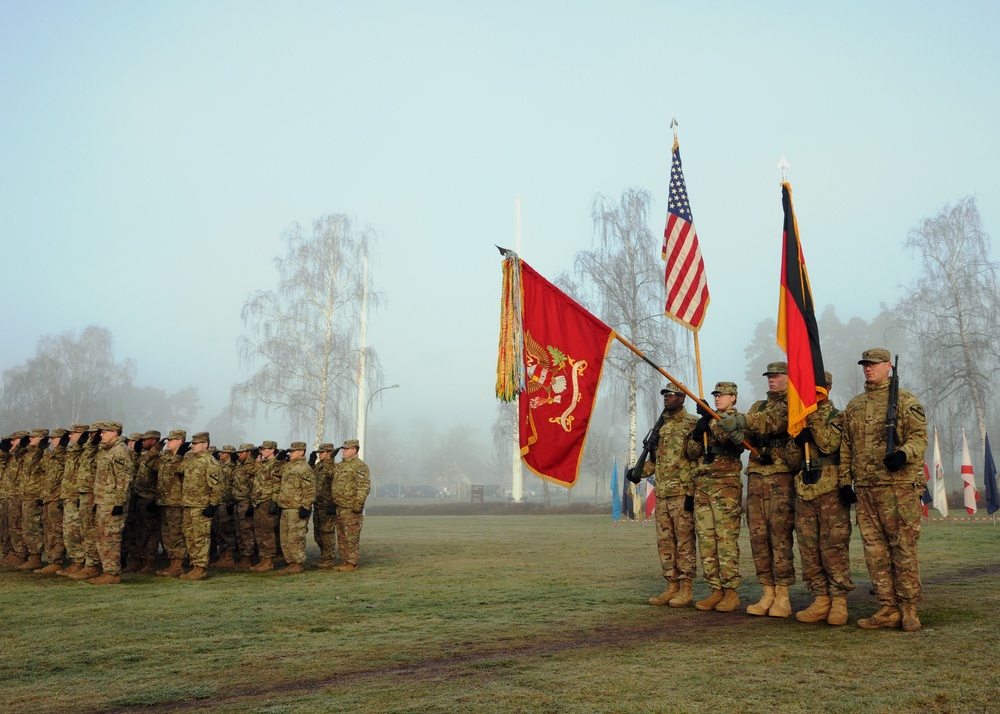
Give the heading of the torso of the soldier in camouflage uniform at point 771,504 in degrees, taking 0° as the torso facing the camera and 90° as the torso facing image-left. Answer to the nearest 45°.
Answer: approximately 45°

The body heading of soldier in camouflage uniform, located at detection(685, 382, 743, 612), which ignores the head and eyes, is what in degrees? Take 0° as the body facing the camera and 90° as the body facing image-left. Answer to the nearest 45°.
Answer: approximately 45°

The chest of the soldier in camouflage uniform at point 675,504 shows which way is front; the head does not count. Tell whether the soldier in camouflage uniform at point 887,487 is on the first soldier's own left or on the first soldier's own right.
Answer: on the first soldier's own left

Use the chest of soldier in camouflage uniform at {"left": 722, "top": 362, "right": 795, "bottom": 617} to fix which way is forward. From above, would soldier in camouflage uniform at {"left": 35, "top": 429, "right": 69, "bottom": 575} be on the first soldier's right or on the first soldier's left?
on the first soldier's right
